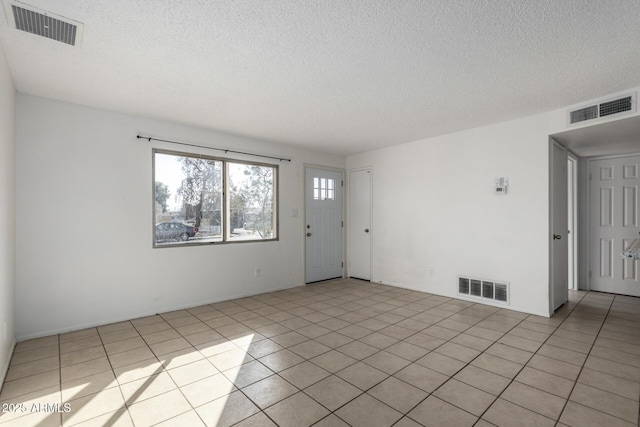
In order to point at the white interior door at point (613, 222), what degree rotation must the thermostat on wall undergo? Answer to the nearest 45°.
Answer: approximately 135° to its left

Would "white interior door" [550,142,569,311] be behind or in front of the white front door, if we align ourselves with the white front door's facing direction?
in front

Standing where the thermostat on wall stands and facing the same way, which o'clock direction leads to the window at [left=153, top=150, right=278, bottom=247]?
The window is roughly at 2 o'clock from the thermostat on wall.

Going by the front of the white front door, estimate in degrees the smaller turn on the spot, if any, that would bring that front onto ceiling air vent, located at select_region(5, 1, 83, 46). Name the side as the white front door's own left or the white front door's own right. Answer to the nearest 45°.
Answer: approximately 90° to the white front door's own right

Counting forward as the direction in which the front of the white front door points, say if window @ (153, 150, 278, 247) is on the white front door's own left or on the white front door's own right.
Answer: on the white front door's own right

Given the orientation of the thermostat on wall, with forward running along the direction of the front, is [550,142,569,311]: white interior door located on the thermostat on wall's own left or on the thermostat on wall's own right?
on the thermostat on wall's own left

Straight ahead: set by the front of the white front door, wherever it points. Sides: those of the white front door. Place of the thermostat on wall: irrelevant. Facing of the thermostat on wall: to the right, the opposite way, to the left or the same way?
to the right

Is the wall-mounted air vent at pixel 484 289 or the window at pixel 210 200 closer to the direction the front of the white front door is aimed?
the wall-mounted air vent

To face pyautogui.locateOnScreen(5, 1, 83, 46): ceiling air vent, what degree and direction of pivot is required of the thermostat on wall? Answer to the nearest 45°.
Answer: approximately 45° to its right

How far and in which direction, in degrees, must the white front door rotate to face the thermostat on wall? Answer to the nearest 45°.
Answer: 0° — it already faces it

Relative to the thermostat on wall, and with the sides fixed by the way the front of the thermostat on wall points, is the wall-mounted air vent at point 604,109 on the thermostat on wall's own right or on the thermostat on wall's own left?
on the thermostat on wall's own left

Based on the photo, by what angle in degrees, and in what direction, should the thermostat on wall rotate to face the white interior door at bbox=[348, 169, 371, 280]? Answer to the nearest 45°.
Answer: approximately 90° to its right
